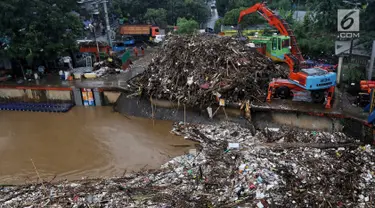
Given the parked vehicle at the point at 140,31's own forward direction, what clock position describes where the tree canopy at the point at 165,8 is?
The tree canopy is roughly at 10 o'clock from the parked vehicle.

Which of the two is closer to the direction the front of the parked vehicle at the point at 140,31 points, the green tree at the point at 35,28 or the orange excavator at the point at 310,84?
the orange excavator

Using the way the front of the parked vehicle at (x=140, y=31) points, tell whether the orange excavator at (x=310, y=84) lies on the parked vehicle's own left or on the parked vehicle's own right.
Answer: on the parked vehicle's own right

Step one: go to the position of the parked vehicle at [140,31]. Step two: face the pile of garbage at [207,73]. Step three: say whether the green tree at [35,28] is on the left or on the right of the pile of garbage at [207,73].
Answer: right

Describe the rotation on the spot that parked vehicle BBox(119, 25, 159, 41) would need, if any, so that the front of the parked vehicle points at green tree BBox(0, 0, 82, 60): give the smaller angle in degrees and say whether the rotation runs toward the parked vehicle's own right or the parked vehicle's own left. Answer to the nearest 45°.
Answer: approximately 135° to the parked vehicle's own right

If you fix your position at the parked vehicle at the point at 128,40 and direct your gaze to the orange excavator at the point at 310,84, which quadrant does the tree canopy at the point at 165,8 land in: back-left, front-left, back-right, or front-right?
back-left

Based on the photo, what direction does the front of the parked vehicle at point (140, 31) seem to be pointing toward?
to the viewer's right

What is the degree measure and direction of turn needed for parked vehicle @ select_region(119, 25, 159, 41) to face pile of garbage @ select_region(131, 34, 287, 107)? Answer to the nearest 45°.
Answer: approximately 90° to its right

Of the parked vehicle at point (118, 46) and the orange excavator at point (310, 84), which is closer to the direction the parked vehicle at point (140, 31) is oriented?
the orange excavator

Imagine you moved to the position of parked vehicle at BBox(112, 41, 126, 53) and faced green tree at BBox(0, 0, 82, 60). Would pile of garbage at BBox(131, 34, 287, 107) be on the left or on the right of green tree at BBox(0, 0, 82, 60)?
left

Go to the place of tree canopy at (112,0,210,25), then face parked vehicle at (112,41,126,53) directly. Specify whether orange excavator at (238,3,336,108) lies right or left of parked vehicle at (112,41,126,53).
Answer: left
